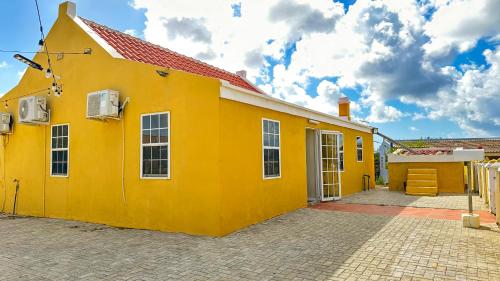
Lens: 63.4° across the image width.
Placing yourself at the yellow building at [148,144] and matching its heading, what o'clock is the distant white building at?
The distant white building is roughly at 9 o'clock from the yellow building.

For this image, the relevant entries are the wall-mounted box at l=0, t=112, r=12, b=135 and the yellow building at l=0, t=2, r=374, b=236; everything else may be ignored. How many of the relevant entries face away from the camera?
0

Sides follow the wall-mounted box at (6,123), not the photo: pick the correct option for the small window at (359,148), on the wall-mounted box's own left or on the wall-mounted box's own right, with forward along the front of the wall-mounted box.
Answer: on the wall-mounted box's own left

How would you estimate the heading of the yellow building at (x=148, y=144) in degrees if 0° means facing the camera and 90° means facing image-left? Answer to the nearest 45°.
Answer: approximately 315°

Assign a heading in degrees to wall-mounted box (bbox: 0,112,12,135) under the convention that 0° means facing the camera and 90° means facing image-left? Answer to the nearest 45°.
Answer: approximately 45°
